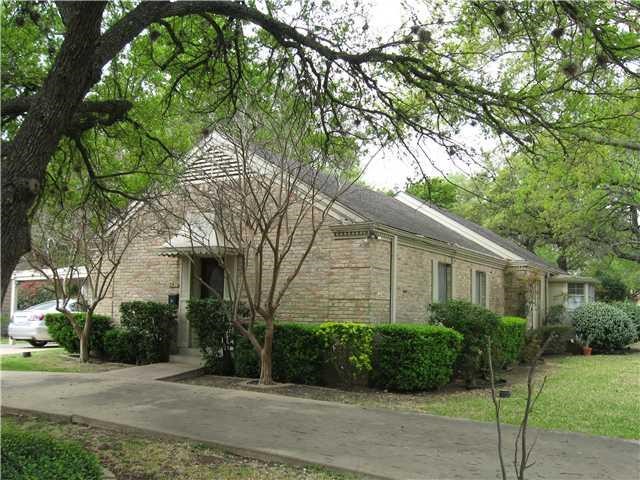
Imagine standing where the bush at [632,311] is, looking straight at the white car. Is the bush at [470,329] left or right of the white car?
left

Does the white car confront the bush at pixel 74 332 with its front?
no

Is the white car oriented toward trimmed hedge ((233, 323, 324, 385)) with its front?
no

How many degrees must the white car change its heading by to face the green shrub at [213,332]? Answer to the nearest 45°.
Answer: approximately 135° to its right

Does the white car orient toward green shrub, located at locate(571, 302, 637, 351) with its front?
no

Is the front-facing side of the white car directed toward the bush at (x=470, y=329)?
no
